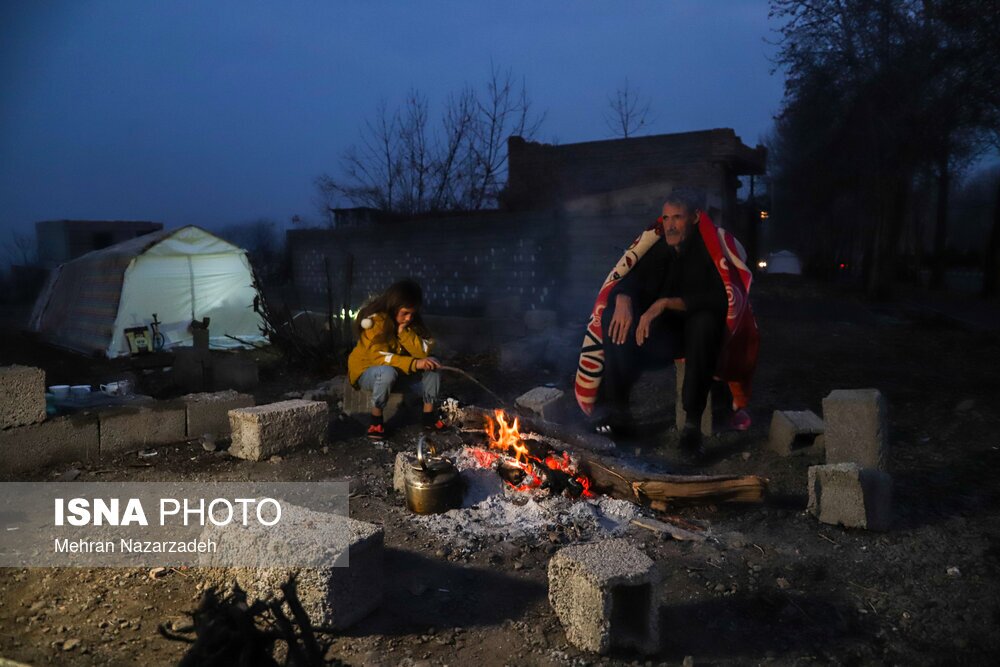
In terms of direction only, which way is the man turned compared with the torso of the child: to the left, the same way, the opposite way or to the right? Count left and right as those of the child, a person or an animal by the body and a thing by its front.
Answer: to the right

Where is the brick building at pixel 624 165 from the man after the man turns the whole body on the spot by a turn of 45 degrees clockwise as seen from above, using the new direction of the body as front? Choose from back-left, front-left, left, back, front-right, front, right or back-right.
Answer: right

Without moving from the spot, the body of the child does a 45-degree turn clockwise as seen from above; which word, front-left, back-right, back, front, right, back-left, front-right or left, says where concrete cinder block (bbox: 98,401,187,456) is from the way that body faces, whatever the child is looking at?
right

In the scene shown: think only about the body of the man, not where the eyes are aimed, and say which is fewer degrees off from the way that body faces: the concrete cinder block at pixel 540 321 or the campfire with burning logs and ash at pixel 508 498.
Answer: the campfire with burning logs and ash

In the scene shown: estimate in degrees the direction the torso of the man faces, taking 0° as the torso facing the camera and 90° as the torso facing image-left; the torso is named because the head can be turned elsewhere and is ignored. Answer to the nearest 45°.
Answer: approximately 45°
